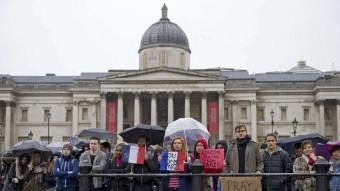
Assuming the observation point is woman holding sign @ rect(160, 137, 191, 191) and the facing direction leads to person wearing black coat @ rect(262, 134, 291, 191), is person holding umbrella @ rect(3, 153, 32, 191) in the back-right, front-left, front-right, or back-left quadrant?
back-left

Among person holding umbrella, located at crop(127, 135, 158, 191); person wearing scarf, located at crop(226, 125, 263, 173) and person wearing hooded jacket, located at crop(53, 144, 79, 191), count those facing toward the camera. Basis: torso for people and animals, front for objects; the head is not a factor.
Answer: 3

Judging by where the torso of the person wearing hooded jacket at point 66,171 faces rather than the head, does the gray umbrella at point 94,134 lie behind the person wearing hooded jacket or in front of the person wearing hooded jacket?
behind

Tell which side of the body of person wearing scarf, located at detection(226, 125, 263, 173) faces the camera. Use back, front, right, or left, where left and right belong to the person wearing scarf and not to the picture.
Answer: front

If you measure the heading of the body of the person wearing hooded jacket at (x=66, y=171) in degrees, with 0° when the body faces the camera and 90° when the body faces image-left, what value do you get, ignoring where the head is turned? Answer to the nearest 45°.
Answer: approximately 0°

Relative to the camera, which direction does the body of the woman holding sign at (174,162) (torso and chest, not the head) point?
toward the camera

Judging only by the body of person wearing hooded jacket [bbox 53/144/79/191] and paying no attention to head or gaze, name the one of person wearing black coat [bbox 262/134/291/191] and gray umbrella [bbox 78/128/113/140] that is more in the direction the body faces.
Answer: the person wearing black coat

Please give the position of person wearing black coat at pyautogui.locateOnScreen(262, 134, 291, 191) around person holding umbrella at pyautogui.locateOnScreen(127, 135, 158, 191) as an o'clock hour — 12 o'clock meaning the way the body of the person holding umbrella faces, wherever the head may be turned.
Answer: The person wearing black coat is roughly at 9 o'clock from the person holding umbrella.

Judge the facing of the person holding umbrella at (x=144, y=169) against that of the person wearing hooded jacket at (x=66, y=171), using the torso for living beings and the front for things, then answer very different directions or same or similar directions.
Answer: same or similar directions

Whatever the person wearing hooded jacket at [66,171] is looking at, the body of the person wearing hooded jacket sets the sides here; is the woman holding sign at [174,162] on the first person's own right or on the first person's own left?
on the first person's own left

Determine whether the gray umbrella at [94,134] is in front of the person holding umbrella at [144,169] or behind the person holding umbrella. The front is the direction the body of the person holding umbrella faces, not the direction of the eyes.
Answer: behind

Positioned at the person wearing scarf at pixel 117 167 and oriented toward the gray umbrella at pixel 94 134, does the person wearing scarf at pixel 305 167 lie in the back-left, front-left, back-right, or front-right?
back-right

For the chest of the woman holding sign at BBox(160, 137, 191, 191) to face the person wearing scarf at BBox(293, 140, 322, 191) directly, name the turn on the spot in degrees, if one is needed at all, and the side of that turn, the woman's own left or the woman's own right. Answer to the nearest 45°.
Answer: approximately 90° to the woman's own left
